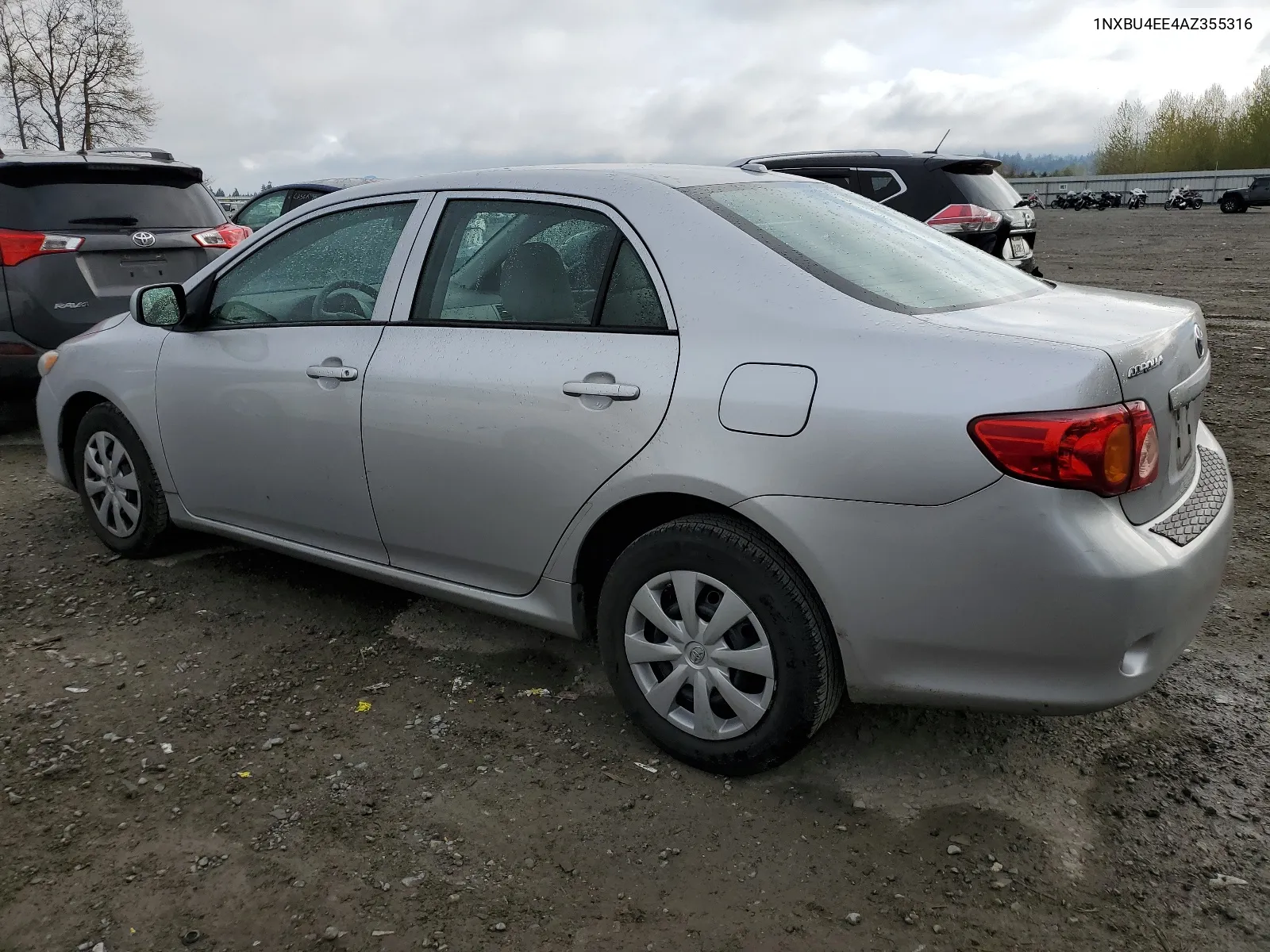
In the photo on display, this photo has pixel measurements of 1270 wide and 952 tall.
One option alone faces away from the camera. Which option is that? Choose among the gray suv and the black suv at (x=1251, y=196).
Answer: the gray suv

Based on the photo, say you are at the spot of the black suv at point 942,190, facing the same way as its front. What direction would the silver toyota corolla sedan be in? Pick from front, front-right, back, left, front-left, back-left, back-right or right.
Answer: back-left

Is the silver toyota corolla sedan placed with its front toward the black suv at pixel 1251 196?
no

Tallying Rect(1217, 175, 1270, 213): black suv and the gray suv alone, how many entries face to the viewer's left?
1

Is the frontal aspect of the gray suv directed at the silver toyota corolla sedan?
no

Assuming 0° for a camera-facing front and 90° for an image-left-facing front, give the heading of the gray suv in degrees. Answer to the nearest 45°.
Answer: approximately 180°

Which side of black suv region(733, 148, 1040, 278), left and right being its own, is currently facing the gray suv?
left

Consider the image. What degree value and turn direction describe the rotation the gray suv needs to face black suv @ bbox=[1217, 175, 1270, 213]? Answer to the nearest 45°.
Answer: approximately 45° to its right

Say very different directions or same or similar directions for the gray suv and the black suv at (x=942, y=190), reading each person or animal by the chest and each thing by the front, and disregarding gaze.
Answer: same or similar directions

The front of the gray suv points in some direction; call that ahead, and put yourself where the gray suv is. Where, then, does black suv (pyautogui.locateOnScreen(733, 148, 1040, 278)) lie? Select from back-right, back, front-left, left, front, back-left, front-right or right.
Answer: right

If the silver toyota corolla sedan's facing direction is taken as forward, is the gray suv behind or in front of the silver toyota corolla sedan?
in front

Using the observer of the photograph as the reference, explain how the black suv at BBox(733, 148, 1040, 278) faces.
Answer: facing away from the viewer and to the left of the viewer

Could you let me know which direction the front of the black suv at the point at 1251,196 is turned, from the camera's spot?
facing to the left of the viewer

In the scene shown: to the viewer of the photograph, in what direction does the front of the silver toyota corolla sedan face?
facing away from the viewer and to the left of the viewer
